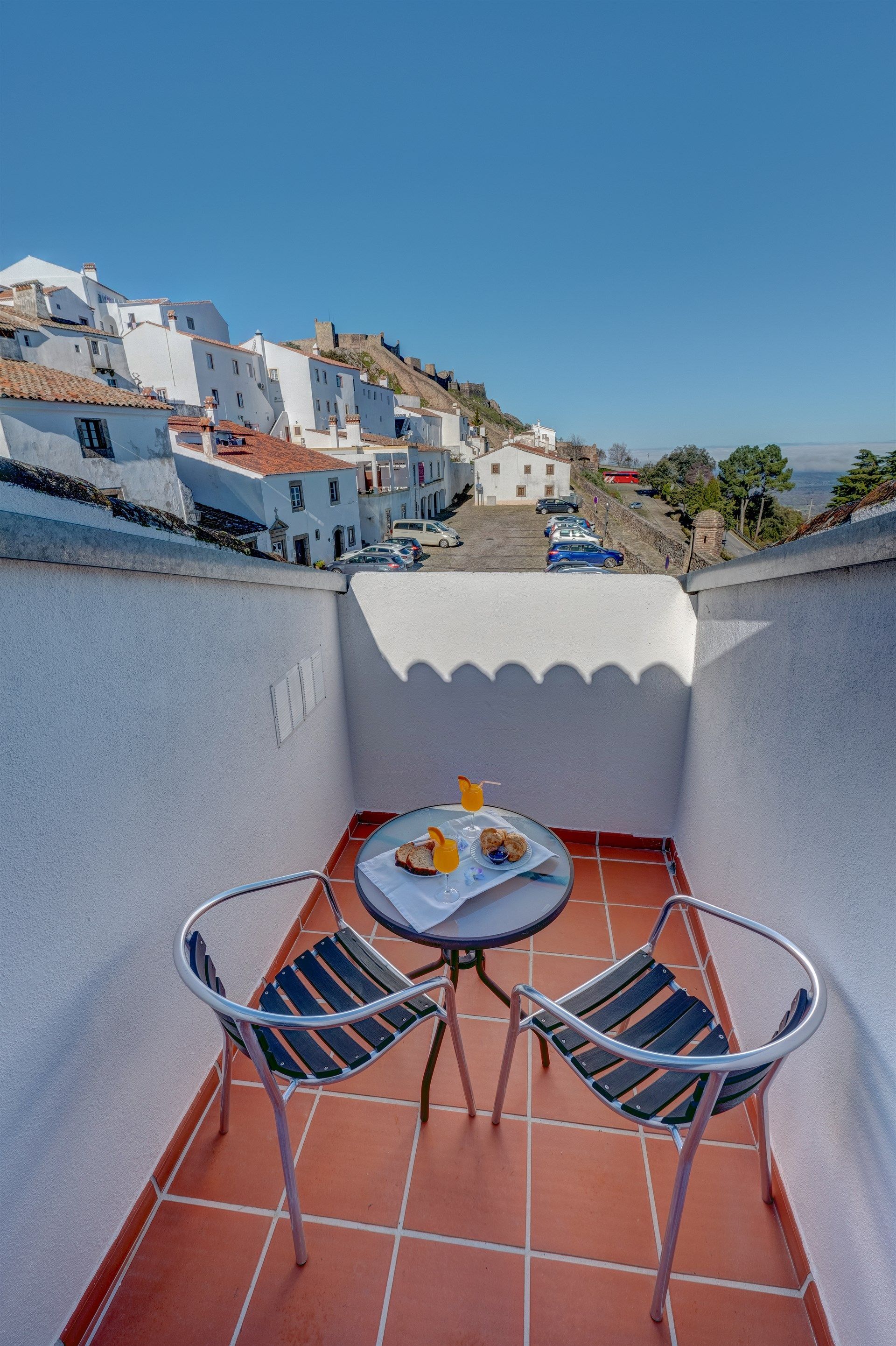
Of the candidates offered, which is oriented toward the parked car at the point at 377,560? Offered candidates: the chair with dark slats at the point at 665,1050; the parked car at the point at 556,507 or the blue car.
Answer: the chair with dark slats

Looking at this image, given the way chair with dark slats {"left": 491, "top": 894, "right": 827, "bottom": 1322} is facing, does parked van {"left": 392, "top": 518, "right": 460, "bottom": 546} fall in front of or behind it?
in front

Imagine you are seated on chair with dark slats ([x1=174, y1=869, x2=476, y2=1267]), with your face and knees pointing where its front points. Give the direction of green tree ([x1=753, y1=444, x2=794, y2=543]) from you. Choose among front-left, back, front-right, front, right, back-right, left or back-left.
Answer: front

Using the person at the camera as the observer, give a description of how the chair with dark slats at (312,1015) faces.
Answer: facing away from the viewer and to the right of the viewer

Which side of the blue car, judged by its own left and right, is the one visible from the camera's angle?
right

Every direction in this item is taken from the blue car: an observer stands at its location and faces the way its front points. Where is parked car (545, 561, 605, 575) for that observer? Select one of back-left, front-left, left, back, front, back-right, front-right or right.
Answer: right

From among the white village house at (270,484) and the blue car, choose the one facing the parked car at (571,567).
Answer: the white village house

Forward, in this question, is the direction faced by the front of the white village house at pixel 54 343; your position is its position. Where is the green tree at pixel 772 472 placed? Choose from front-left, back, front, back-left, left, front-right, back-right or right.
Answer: front-left

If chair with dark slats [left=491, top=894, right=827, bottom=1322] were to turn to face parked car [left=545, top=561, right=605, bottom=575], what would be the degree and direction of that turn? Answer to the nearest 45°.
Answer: approximately 45° to its right

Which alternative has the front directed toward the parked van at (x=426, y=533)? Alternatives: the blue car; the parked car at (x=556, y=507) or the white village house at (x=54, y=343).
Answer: the white village house

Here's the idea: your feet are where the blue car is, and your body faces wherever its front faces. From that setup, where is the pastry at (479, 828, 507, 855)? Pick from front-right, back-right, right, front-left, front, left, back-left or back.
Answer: right

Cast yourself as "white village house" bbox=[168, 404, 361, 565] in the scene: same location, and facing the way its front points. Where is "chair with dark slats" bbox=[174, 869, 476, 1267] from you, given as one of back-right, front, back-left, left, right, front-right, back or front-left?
front-right

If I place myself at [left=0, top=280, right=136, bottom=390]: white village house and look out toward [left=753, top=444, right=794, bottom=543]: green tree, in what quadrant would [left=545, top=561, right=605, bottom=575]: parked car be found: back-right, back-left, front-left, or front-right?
front-right

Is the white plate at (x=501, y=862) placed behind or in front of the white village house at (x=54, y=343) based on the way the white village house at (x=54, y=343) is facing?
in front

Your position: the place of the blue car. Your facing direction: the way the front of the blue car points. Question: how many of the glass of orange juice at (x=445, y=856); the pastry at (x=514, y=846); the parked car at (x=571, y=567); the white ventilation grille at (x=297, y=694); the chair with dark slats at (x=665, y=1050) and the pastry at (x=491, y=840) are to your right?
6

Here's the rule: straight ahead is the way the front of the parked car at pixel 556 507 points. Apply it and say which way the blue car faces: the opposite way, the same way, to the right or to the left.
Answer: the same way

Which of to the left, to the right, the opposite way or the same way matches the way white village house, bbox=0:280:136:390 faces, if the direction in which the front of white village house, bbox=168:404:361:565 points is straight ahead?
the same way
